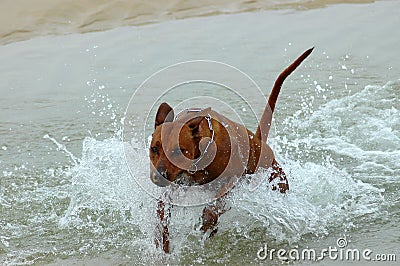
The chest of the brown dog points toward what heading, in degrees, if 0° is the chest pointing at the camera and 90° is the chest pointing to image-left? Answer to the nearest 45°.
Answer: approximately 45°
